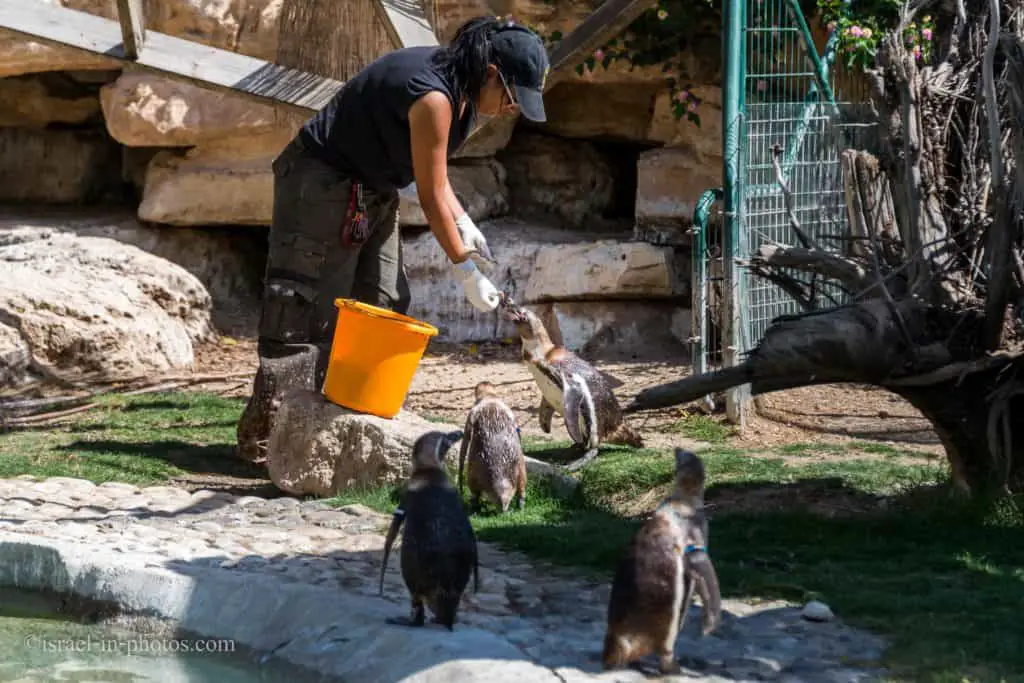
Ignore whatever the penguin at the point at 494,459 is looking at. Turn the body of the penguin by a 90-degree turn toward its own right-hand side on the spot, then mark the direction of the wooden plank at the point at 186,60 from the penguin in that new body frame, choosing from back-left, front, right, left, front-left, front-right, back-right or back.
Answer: back-left

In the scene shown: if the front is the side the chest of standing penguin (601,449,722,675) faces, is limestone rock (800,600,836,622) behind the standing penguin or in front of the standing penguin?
in front

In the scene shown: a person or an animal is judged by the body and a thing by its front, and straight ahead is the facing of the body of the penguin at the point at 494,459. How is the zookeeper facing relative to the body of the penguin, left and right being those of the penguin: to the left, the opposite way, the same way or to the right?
to the right

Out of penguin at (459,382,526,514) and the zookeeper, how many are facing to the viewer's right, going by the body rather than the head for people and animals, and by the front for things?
1

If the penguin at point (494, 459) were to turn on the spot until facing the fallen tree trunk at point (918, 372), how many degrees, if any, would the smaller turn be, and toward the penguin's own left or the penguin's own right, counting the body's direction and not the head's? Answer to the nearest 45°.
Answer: approximately 90° to the penguin's own right

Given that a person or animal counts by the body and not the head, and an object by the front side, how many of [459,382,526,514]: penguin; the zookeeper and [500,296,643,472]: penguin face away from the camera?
1

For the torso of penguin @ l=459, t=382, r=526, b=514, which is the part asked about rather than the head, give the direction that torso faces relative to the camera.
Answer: away from the camera

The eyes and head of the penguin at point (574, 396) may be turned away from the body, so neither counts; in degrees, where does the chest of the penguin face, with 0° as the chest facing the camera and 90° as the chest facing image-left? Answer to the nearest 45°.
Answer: approximately 90°

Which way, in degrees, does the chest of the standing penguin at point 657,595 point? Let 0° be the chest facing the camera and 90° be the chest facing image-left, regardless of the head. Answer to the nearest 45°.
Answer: approximately 225°

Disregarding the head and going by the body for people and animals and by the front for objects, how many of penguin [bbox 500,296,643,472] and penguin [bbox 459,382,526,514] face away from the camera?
1

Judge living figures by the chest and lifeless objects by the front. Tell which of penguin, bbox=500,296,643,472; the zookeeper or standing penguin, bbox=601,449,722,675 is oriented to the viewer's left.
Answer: the penguin

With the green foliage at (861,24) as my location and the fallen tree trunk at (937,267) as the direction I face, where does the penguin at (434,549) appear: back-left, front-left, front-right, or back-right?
front-right

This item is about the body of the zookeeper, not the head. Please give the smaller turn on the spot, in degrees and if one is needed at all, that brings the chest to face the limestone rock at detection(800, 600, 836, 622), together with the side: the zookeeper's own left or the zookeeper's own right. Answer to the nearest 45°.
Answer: approximately 45° to the zookeeper's own right

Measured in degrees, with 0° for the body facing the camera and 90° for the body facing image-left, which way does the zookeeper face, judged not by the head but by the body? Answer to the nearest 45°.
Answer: approximately 270°
